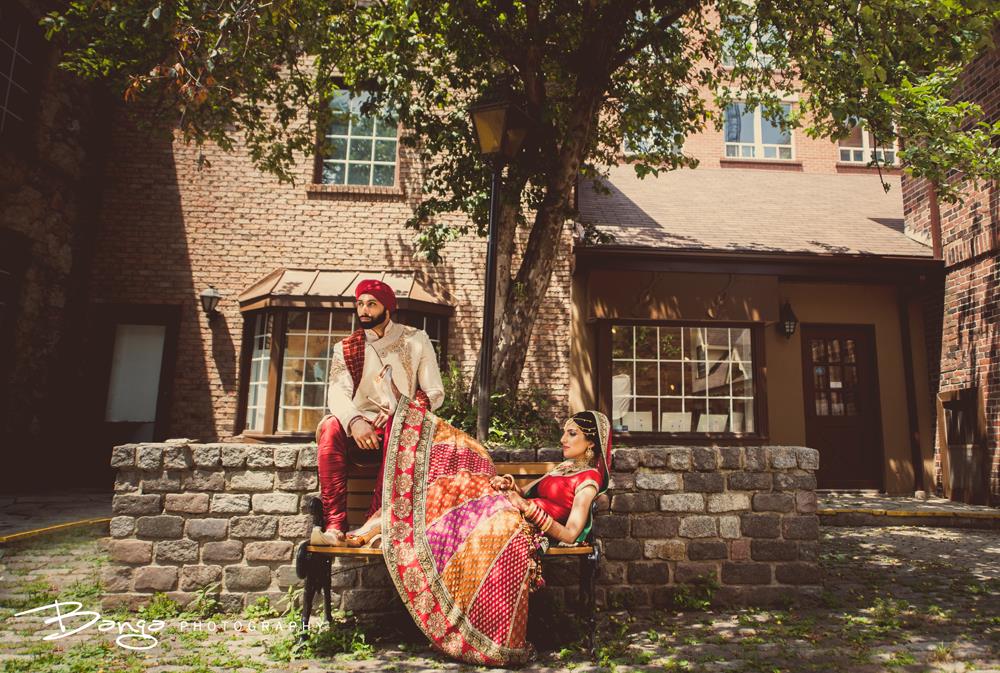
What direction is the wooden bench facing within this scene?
toward the camera

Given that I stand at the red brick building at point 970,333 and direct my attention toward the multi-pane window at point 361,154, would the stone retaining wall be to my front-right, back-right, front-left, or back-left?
front-left

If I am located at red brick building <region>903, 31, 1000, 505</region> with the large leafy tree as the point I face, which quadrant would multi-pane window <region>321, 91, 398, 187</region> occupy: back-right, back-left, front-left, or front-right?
front-right

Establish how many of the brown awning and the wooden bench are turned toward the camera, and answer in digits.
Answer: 2

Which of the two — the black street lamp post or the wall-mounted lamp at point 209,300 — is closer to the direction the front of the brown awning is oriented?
the black street lamp post

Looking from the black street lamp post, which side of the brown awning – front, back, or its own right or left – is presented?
front

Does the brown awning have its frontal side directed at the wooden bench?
yes

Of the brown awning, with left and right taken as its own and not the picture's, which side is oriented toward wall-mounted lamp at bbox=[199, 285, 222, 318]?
right

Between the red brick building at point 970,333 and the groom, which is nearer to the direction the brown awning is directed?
the groom

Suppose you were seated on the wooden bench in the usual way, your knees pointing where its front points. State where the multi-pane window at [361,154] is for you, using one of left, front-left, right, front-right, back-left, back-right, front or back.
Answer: back

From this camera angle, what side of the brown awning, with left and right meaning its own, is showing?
front

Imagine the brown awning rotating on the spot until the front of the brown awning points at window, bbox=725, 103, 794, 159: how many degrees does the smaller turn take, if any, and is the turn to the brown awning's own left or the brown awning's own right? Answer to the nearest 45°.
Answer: approximately 90° to the brown awning's own left

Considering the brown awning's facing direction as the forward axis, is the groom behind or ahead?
ahead

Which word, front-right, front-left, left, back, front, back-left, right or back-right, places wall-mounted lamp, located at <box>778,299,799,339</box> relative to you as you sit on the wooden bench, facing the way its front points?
back-left
